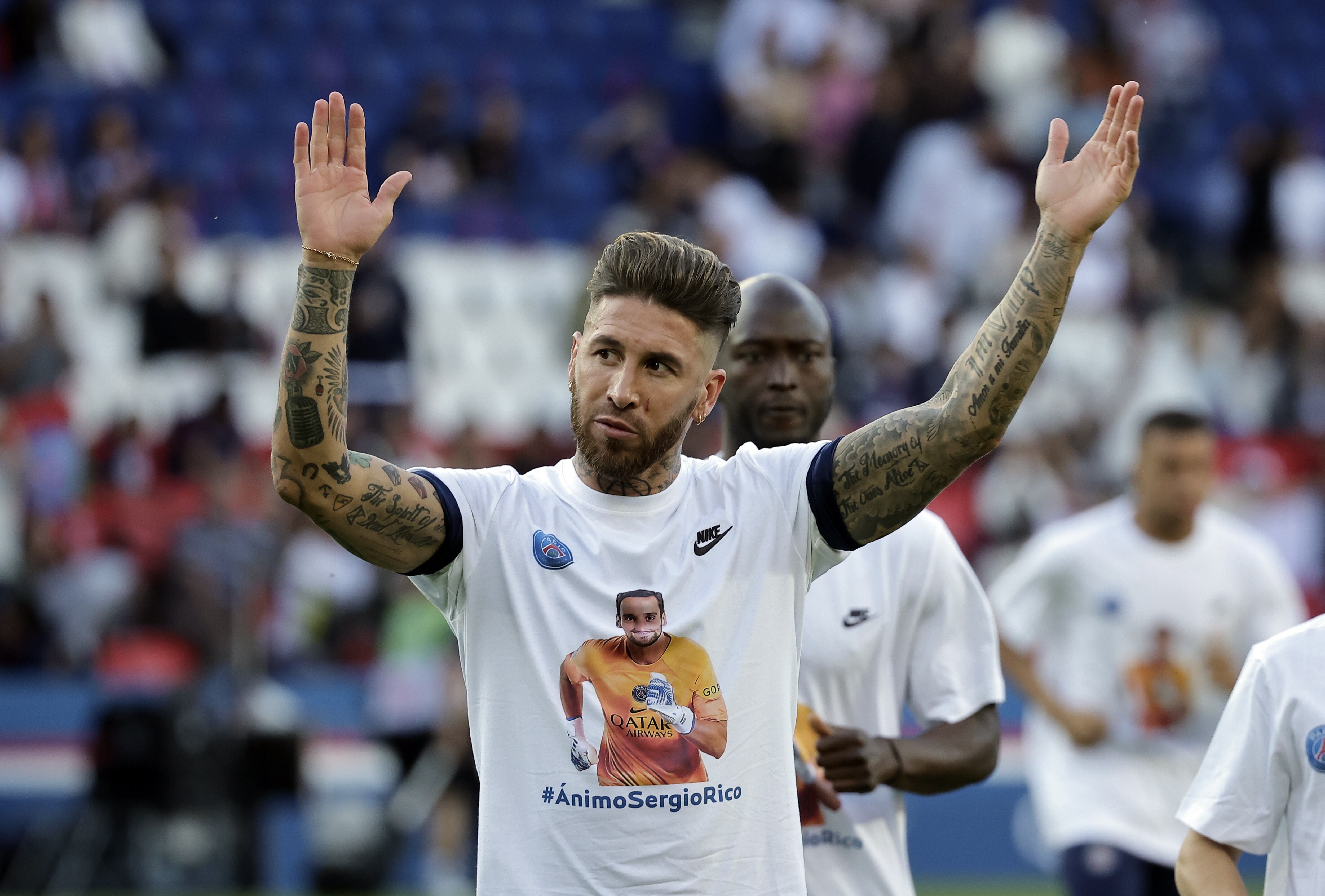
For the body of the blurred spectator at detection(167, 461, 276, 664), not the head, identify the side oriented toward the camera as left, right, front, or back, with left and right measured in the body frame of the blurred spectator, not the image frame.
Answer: front

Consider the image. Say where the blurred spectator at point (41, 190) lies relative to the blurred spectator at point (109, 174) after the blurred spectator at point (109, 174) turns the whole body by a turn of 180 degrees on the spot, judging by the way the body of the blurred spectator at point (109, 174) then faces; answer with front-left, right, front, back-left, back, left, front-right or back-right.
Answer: left

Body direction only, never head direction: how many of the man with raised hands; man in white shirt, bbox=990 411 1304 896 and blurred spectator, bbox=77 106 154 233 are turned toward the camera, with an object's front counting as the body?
3

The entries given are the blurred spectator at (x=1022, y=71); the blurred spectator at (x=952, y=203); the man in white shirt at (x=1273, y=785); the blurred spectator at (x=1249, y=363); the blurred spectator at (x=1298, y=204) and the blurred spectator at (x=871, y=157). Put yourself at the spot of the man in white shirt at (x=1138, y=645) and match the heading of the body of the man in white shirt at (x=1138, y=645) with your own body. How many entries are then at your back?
5

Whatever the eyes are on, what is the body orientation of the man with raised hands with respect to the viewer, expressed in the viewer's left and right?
facing the viewer

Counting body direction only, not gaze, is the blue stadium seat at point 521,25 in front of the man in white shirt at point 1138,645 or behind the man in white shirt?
behind

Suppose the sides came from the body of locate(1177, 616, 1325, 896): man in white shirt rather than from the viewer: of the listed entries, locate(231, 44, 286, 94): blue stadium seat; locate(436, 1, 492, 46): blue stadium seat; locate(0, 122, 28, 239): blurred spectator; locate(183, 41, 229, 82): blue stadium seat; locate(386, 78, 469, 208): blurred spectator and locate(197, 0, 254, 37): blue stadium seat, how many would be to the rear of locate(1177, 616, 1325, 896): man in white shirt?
6

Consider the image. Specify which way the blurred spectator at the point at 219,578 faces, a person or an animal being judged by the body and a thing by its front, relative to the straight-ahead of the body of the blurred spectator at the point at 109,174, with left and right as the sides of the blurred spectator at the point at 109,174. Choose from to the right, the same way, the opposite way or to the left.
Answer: the same way

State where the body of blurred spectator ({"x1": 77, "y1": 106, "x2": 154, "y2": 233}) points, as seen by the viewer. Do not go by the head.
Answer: toward the camera

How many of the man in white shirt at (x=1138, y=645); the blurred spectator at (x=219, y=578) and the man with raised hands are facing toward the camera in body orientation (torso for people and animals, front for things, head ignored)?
3

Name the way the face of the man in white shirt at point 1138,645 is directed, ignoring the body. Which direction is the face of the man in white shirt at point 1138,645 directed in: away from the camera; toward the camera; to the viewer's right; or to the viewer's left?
toward the camera

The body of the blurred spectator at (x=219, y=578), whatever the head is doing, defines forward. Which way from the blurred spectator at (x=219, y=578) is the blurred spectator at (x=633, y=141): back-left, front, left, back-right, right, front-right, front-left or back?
back-left

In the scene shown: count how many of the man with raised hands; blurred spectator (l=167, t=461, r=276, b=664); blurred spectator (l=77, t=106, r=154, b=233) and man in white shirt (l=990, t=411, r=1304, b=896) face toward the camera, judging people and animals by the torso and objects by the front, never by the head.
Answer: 4

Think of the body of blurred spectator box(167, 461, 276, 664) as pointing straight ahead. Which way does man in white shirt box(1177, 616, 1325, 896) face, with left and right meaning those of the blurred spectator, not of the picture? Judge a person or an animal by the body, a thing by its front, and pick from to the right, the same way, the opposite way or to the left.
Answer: the same way

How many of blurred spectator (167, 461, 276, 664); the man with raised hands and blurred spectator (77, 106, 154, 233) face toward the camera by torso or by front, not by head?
3

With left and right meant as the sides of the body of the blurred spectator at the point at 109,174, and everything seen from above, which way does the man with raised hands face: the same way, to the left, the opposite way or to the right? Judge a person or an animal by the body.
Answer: the same way
